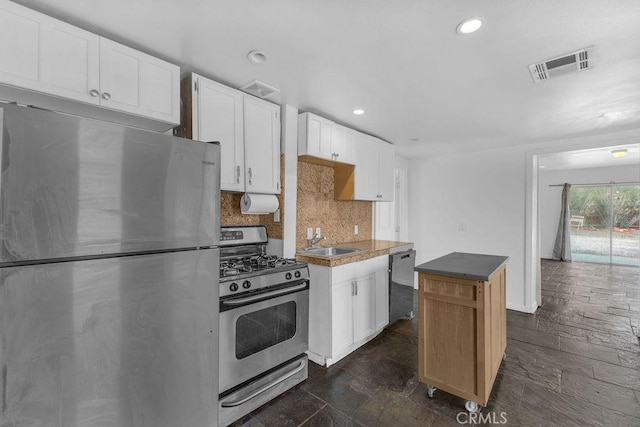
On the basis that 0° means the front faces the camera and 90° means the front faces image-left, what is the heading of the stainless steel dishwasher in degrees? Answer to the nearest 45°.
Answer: approximately 315°

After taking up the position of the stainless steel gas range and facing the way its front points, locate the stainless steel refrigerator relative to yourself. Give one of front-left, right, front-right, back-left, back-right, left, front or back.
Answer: right

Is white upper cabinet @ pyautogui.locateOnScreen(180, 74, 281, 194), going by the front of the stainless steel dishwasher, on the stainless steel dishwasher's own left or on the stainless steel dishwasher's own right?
on the stainless steel dishwasher's own right

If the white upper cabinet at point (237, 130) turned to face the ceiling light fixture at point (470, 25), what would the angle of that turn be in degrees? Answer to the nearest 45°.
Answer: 0° — it already faces it

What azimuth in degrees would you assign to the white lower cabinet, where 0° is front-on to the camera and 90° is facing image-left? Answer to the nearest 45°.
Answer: approximately 315°

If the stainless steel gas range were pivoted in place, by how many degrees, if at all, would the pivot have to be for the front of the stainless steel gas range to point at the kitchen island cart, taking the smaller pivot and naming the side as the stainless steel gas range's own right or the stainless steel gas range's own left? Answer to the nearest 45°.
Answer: approximately 45° to the stainless steel gas range's own left

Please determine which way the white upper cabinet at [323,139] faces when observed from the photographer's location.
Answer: facing the viewer and to the right of the viewer

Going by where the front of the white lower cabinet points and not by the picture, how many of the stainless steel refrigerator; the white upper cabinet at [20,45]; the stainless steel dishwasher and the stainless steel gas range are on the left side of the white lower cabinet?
1

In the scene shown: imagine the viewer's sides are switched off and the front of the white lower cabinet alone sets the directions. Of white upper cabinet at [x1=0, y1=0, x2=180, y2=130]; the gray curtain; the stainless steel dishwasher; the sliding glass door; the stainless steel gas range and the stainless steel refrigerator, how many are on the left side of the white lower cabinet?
3

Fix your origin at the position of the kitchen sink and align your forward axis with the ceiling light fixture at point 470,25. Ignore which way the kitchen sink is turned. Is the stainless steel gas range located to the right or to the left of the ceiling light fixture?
right

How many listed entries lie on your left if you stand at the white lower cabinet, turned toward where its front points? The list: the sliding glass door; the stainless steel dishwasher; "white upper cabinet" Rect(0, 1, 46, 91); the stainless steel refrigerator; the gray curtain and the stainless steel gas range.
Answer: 3

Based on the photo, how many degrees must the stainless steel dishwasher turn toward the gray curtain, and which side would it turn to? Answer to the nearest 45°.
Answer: approximately 90° to its left

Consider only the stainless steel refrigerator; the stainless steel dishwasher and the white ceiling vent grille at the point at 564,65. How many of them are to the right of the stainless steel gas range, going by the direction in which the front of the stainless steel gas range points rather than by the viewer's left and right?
1

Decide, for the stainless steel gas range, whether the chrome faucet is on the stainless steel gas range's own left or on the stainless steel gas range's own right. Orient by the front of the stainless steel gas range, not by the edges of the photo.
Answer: on the stainless steel gas range's own left
